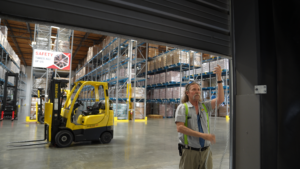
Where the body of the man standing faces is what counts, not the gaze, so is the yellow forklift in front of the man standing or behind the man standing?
behind

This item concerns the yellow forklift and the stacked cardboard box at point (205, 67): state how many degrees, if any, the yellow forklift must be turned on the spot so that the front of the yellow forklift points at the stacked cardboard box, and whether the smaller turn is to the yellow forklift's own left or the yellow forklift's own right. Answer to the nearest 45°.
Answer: approximately 135° to the yellow forklift's own right

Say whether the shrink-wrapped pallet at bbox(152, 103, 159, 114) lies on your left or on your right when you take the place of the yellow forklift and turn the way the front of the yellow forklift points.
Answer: on your right

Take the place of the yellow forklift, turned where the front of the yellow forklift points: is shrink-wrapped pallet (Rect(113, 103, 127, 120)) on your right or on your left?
on your right

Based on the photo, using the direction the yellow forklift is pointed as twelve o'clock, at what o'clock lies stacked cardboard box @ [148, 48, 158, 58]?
The stacked cardboard box is roughly at 4 o'clock from the yellow forklift.

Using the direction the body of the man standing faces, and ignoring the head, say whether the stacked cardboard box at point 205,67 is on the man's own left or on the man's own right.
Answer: on the man's own left

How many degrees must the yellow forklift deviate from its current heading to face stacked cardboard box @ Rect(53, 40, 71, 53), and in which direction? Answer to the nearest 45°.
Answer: approximately 90° to its right

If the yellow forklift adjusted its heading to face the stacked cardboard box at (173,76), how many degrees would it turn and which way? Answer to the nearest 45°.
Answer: approximately 135° to its right

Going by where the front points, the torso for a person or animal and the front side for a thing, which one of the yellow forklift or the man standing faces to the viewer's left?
the yellow forklift

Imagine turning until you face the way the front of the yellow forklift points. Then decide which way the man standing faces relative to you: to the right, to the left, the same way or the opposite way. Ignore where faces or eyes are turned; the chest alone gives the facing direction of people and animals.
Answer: to the left

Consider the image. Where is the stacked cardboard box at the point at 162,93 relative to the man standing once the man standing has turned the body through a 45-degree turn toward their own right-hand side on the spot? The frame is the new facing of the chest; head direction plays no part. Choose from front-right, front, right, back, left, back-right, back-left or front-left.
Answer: back

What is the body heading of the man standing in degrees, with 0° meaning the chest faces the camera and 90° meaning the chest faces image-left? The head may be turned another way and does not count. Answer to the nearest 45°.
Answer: approximately 315°

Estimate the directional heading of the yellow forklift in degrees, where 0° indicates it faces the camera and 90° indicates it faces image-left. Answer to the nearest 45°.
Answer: approximately 90°

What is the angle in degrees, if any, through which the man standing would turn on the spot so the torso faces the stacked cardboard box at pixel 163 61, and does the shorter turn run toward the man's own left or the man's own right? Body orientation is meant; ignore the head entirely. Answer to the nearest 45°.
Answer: approximately 135° to the man's own left

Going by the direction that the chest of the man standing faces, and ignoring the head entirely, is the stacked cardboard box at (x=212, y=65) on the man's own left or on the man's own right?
on the man's own left
